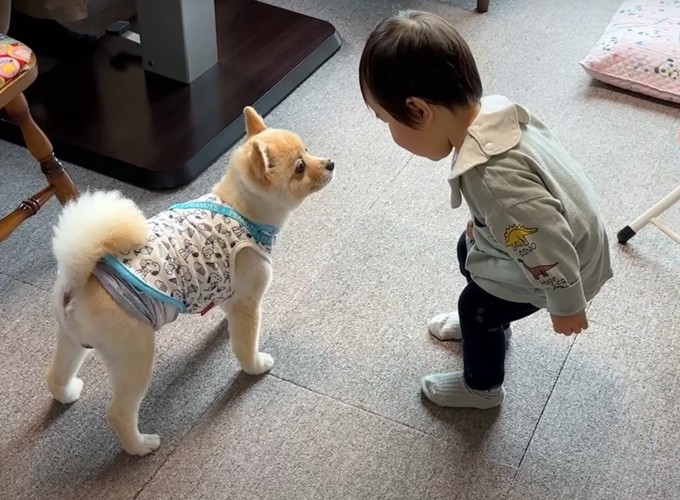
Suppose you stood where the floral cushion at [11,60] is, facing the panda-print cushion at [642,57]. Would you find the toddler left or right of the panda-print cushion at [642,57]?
right

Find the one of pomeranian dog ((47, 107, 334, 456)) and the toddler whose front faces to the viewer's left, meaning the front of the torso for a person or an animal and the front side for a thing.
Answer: the toddler

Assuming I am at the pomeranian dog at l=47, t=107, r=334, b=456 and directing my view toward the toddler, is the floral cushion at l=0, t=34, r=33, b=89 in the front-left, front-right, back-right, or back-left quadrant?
back-left

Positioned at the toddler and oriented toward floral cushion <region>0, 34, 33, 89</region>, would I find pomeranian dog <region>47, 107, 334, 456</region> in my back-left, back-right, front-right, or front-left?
front-left

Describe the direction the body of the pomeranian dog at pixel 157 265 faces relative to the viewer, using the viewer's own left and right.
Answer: facing away from the viewer and to the right of the viewer

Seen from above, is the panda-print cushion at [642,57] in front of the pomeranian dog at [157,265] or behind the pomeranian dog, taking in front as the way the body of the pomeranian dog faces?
in front

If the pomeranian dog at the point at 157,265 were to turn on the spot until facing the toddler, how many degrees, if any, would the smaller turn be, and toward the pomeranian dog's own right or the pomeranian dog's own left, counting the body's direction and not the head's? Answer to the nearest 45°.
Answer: approximately 45° to the pomeranian dog's own right

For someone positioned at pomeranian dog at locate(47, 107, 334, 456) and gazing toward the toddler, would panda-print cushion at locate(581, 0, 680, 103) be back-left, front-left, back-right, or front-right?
front-left

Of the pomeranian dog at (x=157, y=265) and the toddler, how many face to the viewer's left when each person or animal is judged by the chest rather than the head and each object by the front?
1

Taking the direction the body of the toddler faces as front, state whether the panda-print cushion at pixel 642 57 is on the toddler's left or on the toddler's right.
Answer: on the toddler's right

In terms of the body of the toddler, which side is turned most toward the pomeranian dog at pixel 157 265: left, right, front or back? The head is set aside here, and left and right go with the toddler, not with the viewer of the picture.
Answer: front

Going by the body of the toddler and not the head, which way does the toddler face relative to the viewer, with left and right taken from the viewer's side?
facing to the left of the viewer

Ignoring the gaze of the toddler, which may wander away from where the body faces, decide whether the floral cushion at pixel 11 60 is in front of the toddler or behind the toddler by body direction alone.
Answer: in front
